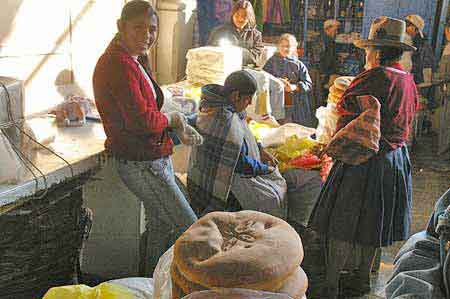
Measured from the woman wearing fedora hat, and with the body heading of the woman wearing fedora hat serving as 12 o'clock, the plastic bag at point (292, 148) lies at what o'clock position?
The plastic bag is roughly at 12 o'clock from the woman wearing fedora hat.

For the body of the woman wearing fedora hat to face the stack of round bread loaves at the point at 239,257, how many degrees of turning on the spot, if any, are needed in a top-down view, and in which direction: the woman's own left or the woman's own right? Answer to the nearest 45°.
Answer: approximately 135° to the woman's own left

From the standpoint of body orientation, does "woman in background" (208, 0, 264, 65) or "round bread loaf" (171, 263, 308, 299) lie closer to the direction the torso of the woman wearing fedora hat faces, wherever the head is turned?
the woman in background

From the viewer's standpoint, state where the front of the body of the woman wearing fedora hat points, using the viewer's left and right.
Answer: facing away from the viewer and to the left of the viewer

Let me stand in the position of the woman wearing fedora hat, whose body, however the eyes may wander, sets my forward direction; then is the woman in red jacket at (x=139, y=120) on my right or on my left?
on my left

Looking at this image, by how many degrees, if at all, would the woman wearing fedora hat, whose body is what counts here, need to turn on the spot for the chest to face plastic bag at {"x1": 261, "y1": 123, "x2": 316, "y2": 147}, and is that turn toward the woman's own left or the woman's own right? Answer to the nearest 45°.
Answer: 0° — they already face it

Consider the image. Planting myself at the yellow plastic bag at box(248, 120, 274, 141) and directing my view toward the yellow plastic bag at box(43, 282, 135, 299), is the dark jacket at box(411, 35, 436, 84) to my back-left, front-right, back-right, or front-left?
back-left

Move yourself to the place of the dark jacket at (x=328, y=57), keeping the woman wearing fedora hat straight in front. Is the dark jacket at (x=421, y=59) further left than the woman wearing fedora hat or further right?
left
